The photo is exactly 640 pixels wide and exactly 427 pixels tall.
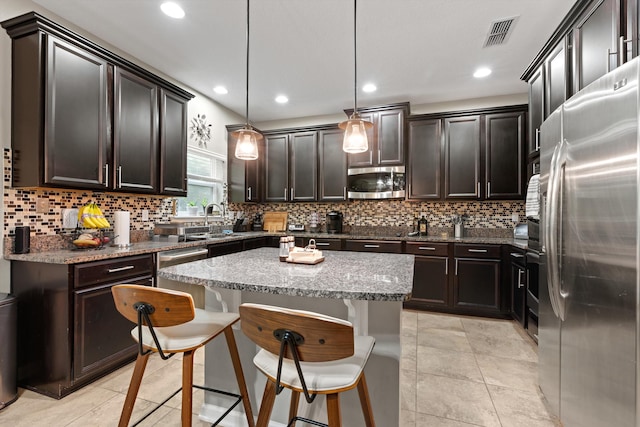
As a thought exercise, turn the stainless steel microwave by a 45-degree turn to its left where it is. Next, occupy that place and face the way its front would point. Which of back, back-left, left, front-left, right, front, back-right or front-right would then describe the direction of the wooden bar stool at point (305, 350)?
front-right

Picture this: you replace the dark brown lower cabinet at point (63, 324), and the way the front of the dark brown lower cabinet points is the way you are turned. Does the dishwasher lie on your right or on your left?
on your left

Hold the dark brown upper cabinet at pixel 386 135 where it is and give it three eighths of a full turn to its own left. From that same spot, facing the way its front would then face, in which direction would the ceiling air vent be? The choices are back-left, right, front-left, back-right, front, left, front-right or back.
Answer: right

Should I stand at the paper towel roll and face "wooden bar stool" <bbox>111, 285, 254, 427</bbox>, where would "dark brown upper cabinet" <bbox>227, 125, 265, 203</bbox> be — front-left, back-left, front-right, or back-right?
back-left

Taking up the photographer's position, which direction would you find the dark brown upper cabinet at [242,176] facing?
facing the viewer

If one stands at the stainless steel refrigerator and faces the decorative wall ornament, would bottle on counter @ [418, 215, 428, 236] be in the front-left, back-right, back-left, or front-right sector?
front-right

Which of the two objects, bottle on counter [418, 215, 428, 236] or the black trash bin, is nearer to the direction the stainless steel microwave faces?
the black trash bin

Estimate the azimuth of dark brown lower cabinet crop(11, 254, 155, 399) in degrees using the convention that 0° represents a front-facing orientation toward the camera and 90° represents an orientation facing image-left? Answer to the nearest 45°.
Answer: approximately 315°

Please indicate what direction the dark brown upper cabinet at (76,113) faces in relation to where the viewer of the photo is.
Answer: facing the viewer and to the right of the viewer

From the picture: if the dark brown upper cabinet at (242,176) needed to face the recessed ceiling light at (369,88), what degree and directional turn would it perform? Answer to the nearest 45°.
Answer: approximately 45° to its left

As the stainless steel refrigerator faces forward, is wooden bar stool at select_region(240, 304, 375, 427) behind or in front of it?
in front

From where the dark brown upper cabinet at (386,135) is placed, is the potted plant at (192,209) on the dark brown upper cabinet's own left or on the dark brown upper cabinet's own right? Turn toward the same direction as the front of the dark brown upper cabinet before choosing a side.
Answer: on the dark brown upper cabinet's own right

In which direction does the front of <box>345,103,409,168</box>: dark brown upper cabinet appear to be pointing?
toward the camera

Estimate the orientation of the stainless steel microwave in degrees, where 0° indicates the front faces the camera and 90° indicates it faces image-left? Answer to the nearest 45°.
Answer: approximately 0°

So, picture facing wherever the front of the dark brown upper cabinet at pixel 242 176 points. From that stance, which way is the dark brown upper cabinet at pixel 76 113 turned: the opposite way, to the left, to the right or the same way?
to the left

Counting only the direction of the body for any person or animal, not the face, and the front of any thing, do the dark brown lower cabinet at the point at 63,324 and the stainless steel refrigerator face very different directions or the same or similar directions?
very different directions
